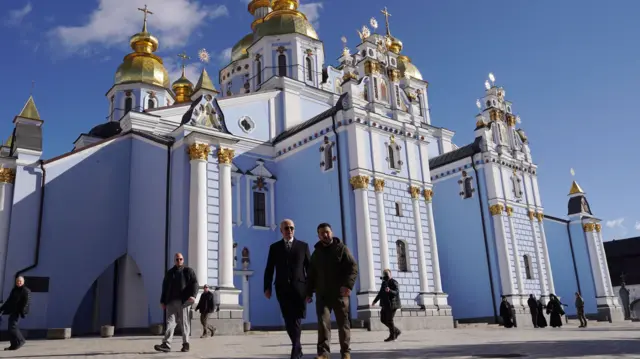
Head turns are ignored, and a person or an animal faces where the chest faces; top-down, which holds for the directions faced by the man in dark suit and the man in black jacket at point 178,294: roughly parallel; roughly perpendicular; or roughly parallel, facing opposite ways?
roughly parallel

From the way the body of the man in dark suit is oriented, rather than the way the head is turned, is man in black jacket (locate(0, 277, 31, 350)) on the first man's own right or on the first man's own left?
on the first man's own right

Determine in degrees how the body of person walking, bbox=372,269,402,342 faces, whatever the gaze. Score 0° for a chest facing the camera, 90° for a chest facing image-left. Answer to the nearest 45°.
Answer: approximately 45°

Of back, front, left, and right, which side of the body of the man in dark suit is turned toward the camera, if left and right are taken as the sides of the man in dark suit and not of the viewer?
front

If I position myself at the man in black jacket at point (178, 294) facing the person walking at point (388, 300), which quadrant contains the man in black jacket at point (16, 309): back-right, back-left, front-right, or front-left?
back-left

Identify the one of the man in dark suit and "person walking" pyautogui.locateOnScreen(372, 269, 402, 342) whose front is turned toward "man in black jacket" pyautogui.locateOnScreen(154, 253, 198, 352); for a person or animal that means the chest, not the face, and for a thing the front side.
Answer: the person walking

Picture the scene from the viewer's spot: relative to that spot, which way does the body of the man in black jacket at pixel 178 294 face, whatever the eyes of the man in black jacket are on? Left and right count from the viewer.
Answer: facing the viewer

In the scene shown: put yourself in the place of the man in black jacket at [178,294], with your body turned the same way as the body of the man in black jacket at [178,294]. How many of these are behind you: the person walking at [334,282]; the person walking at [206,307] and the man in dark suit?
1

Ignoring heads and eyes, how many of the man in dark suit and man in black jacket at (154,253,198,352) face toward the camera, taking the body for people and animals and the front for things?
2

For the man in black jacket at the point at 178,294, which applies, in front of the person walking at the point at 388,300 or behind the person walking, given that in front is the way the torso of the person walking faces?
in front
